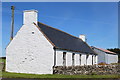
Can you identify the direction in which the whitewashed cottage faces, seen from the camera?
facing the viewer and to the right of the viewer
